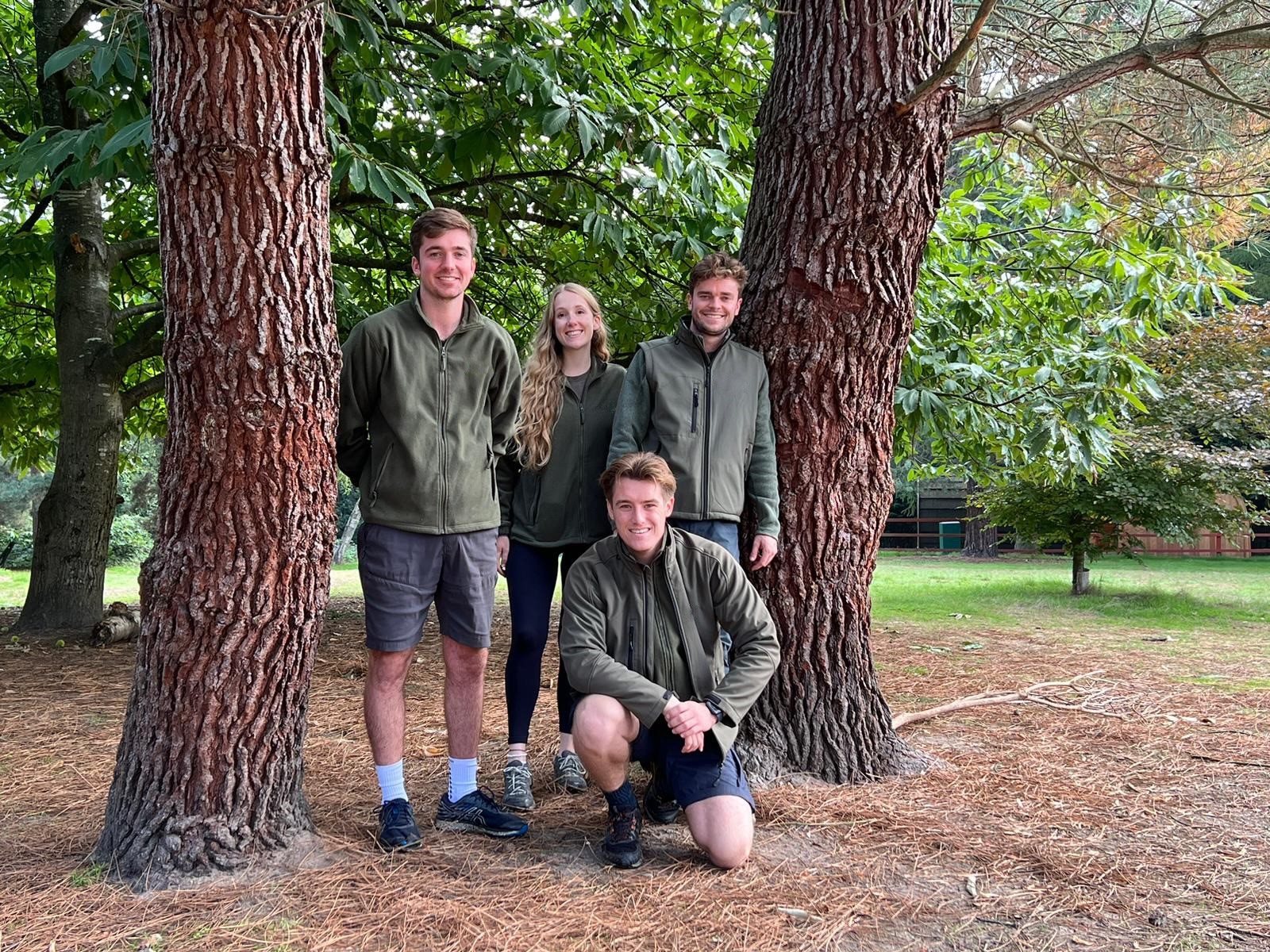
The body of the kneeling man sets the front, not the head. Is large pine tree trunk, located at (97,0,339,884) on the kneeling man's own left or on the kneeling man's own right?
on the kneeling man's own right

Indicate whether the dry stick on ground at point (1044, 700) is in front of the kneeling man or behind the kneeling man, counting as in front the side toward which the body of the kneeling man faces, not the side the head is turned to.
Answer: behind

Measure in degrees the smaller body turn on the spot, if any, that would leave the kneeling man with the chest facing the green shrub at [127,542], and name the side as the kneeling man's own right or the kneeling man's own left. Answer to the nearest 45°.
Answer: approximately 135° to the kneeling man's own right

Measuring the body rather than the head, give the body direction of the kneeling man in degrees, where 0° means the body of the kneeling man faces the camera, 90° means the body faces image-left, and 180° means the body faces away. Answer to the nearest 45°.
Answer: approximately 0°
